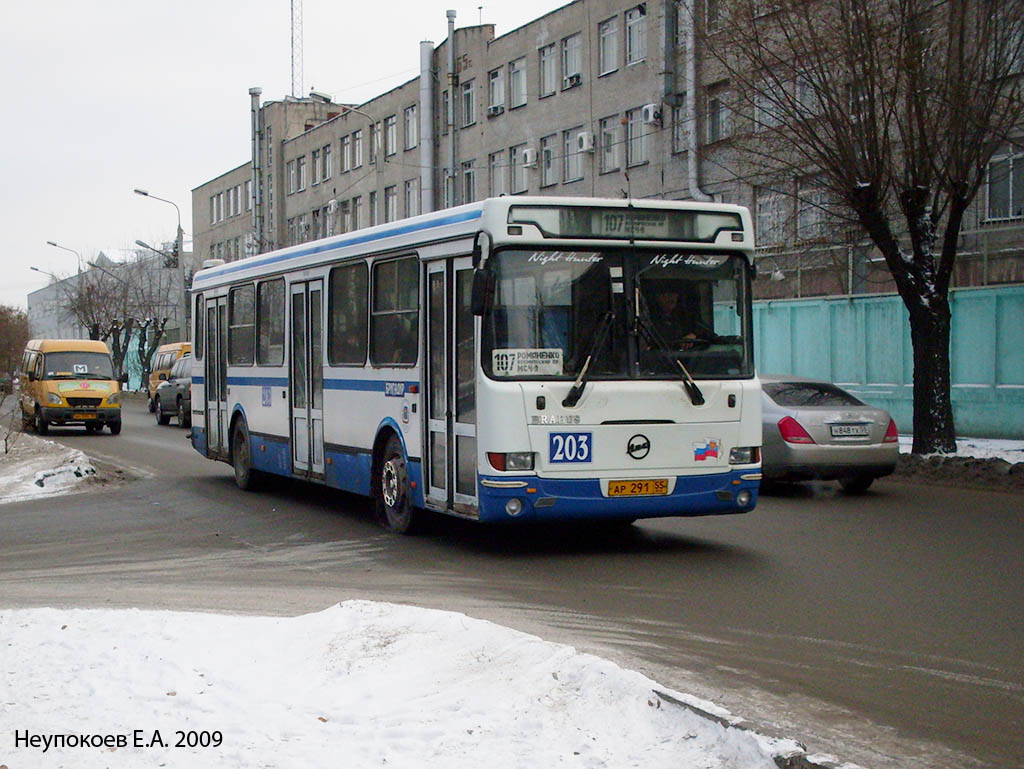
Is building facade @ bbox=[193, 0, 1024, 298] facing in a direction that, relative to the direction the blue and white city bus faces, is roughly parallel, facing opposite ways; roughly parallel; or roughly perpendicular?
roughly perpendicular

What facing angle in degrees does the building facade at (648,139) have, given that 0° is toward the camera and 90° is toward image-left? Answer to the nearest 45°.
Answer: approximately 45°

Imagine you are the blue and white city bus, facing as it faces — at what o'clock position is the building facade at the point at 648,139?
The building facade is roughly at 8 o'clock from the blue and white city bus.

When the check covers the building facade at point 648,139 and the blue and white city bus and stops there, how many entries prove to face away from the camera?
0

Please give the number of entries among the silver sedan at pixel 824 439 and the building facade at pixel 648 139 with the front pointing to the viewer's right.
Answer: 0

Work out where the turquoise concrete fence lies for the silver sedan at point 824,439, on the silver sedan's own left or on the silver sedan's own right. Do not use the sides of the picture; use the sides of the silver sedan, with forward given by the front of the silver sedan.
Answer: on the silver sedan's own right

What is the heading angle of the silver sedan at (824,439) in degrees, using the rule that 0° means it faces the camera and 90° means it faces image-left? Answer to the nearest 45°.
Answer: approximately 135°

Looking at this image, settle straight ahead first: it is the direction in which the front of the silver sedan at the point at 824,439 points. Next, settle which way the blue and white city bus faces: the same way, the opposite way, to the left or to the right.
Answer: the opposite way

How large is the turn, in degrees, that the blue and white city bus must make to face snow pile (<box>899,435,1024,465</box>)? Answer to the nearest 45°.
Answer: approximately 90° to its left

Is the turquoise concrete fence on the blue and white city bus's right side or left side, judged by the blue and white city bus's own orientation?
on its left
